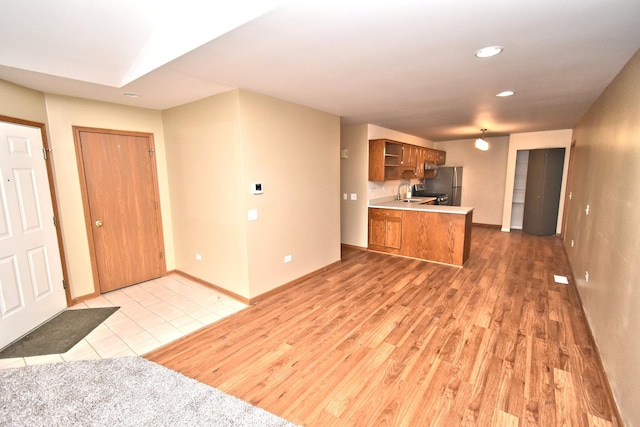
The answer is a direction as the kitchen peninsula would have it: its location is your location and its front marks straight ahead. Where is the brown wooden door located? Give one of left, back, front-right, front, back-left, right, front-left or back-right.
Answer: front-right

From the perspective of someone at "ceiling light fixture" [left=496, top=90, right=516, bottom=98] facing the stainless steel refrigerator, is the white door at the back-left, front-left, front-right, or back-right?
back-left

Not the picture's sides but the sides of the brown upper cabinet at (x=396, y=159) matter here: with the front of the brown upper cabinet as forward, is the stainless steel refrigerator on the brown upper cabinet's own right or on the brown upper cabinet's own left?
on the brown upper cabinet's own left

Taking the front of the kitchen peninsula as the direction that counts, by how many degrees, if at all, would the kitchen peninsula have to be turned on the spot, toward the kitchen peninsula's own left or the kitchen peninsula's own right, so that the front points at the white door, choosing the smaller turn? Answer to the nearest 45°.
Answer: approximately 45° to the kitchen peninsula's own right

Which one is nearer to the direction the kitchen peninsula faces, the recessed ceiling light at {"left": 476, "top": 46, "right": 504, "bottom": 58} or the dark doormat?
the recessed ceiling light

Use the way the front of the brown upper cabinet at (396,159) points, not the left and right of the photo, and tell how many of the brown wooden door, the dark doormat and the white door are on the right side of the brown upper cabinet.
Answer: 3

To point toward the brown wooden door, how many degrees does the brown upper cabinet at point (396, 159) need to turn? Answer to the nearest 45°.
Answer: approximately 90° to its right

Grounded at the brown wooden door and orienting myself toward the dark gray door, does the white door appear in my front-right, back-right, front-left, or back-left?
back-right

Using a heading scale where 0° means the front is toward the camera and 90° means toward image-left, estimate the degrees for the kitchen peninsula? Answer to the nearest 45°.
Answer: approximately 0°

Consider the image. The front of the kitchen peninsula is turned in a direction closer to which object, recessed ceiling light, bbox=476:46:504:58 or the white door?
the recessed ceiling light

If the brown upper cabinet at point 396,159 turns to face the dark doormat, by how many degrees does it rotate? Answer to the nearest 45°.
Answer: approximately 90° to its right

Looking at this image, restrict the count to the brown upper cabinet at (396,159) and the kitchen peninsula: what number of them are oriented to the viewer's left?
0

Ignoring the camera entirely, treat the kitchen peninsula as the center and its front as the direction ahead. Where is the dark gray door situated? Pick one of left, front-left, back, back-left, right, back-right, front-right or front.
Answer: back-left

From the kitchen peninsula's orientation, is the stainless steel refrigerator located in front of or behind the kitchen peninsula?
behind

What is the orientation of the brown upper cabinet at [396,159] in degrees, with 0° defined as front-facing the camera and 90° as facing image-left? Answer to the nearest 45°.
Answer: approximately 315°

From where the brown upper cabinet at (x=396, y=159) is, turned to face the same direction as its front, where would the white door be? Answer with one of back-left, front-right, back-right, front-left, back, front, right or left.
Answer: right
